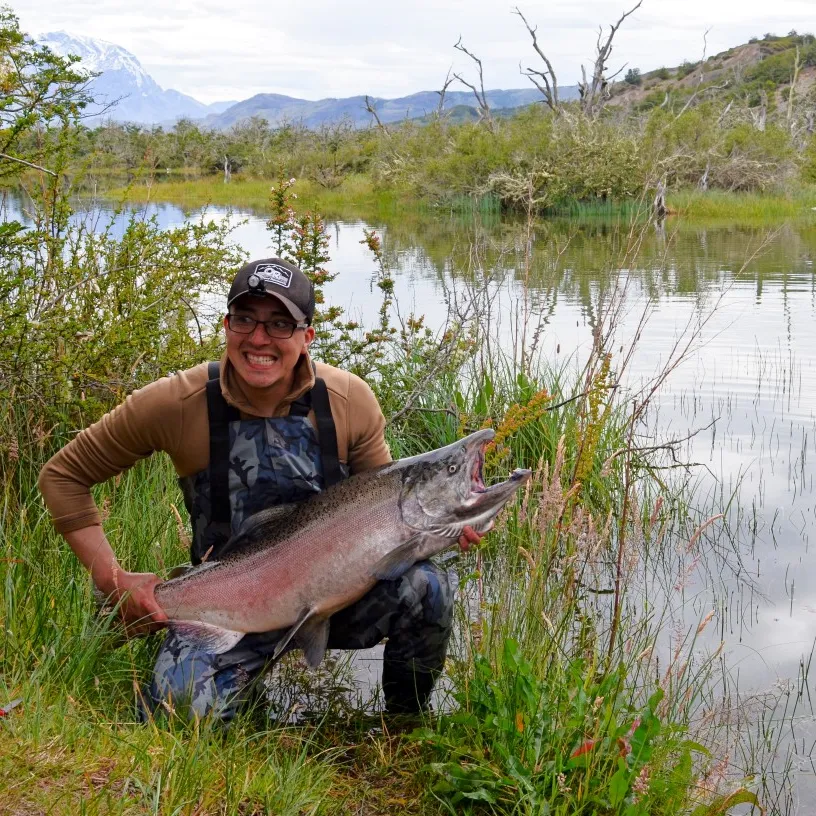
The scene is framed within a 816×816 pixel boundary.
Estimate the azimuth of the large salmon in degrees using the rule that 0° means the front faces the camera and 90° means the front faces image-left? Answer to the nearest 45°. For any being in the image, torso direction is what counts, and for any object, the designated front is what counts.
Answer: approximately 270°

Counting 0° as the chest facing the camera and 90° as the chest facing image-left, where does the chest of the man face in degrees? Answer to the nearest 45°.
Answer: approximately 0°
